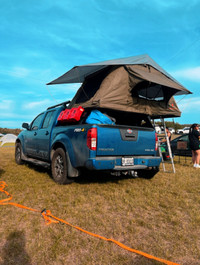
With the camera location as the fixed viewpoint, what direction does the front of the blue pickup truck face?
facing away from the viewer and to the left of the viewer
